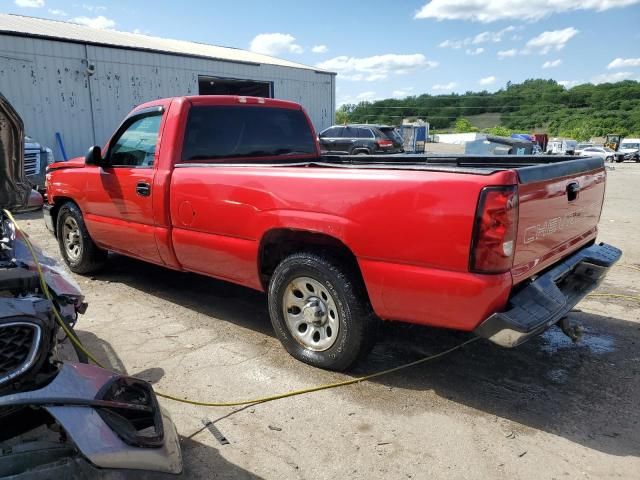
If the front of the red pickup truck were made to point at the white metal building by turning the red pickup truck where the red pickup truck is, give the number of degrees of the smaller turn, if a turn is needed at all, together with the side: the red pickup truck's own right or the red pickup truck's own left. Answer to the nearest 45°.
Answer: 0° — it already faces it

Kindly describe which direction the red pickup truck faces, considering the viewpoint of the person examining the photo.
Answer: facing away from the viewer and to the left of the viewer

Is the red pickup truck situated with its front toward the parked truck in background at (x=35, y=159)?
yes

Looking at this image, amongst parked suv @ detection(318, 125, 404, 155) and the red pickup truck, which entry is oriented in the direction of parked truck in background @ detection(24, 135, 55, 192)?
the red pickup truck

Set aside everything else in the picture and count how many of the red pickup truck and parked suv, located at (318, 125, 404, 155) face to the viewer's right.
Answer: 0

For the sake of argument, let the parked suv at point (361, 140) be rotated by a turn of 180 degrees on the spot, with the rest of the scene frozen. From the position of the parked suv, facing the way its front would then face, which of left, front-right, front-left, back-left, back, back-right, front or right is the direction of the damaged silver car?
front-right

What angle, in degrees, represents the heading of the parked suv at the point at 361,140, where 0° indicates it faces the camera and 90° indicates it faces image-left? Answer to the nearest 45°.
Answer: approximately 135°

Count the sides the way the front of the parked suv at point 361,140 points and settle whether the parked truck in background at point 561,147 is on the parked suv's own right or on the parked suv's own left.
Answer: on the parked suv's own right

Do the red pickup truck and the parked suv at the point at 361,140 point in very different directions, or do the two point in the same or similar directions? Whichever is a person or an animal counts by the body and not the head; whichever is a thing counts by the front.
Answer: same or similar directions

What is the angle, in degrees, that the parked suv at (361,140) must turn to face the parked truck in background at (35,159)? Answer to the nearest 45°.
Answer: approximately 90° to its left

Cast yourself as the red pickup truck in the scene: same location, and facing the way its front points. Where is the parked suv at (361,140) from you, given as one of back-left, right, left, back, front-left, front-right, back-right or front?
front-right

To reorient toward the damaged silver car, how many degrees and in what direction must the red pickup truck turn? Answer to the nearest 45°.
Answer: approximately 90° to its left
